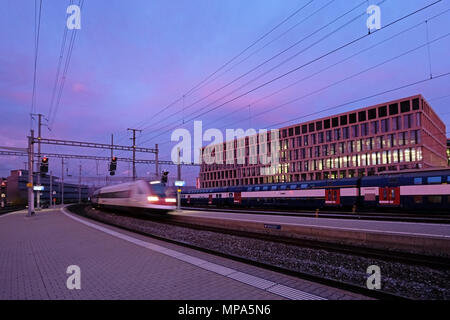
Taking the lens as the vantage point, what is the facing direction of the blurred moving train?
facing the viewer and to the right of the viewer

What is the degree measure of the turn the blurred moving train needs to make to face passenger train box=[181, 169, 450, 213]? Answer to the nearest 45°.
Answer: approximately 45° to its left
